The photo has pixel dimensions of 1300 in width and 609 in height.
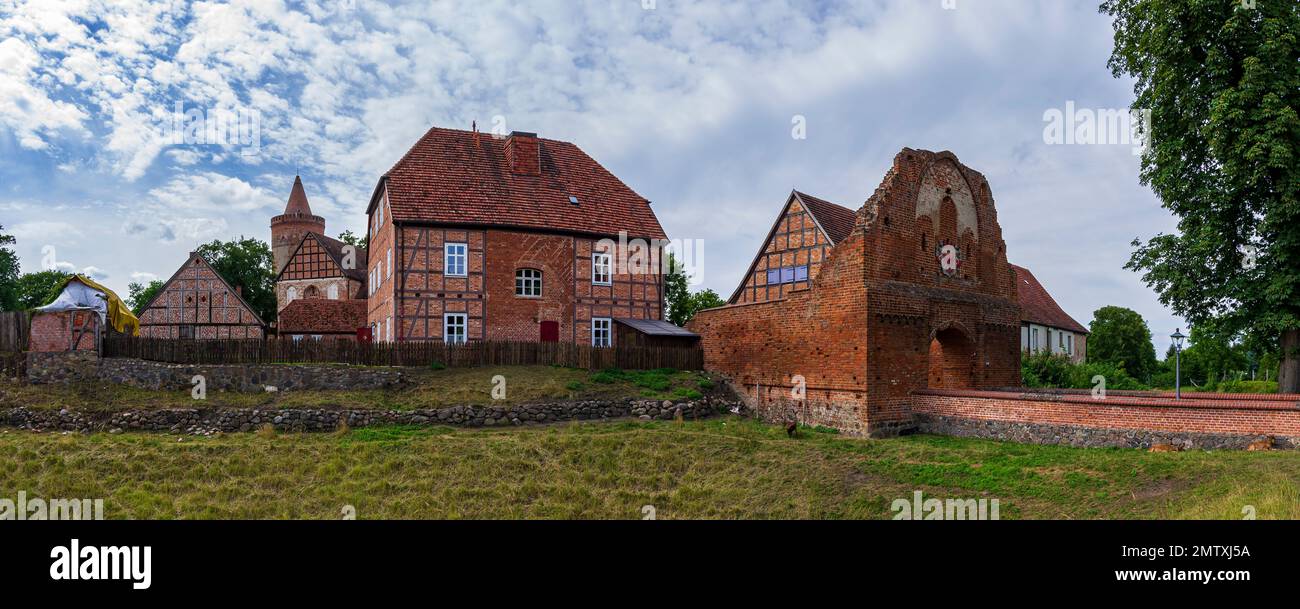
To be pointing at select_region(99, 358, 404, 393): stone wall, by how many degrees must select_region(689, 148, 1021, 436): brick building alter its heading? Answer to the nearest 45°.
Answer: approximately 135° to its right

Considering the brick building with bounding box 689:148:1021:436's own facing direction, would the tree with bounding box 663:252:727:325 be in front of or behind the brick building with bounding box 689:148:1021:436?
behind

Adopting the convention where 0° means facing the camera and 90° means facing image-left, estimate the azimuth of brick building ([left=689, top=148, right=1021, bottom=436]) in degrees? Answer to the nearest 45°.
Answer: approximately 315°

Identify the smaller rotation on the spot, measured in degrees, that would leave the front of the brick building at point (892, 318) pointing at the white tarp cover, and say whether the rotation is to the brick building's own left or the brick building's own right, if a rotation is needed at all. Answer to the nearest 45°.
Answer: approximately 135° to the brick building's own right

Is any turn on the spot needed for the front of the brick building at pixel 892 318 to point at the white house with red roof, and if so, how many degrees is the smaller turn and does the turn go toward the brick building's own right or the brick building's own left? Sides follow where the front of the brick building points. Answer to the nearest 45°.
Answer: approximately 135° to the brick building's own left
